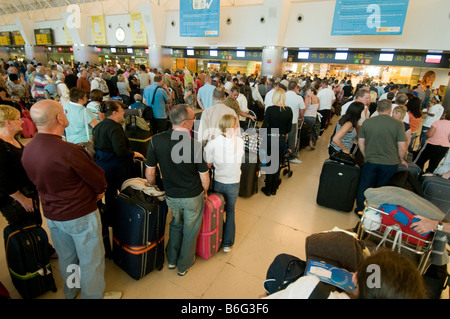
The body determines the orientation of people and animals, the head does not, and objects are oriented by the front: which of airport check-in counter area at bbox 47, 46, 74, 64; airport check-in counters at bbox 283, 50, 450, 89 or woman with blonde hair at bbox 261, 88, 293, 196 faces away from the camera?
the woman with blonde hair

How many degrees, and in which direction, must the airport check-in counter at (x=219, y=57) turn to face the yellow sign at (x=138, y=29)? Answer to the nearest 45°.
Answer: approximately 90° to its right

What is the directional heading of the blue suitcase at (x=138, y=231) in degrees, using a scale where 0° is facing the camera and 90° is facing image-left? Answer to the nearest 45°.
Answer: approximately 45°

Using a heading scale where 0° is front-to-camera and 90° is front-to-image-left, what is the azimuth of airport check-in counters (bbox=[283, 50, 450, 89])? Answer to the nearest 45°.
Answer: approximately 0°

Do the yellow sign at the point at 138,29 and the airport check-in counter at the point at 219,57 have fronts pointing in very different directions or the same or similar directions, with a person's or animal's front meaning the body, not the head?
same or similar directions

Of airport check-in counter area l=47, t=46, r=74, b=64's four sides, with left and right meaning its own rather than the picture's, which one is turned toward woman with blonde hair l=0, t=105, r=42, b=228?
front

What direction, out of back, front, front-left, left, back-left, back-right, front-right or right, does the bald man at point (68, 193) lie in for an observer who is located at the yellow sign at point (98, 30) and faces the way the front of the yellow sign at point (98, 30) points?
front

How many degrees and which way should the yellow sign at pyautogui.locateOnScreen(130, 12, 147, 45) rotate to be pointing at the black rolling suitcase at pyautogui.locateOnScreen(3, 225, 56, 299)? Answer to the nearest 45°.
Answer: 0° — it already faces it

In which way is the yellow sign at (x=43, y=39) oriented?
toward the camera

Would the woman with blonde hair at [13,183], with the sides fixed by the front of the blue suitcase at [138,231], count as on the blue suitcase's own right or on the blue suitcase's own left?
on the blue suitcase's own right

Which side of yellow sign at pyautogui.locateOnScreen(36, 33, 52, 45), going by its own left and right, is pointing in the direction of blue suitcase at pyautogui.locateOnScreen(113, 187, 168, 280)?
front

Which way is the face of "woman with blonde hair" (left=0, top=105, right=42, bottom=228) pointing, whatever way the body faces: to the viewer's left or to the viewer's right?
to the viewer's right

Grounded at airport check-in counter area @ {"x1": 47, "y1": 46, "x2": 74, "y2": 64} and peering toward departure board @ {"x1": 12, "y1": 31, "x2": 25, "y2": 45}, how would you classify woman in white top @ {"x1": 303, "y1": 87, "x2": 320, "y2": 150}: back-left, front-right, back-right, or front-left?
back-left

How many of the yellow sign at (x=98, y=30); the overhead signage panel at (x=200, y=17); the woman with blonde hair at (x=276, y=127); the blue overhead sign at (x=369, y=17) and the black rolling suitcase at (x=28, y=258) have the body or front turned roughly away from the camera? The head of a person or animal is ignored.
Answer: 1

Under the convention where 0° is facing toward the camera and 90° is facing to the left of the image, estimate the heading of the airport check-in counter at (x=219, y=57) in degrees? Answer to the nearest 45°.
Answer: approximately 0°

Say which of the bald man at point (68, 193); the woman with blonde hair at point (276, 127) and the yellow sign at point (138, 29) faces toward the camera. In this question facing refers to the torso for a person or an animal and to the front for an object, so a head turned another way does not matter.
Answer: the yellow sign

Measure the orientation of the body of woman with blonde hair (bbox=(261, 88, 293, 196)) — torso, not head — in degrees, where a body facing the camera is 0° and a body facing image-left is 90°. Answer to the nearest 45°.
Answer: approximately 180°

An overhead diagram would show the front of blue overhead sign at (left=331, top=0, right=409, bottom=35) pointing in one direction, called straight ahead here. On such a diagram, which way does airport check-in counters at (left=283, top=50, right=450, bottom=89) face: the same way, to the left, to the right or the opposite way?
the same way

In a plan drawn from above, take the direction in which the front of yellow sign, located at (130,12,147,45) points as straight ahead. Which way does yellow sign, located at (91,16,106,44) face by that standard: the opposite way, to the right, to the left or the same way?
the same way
